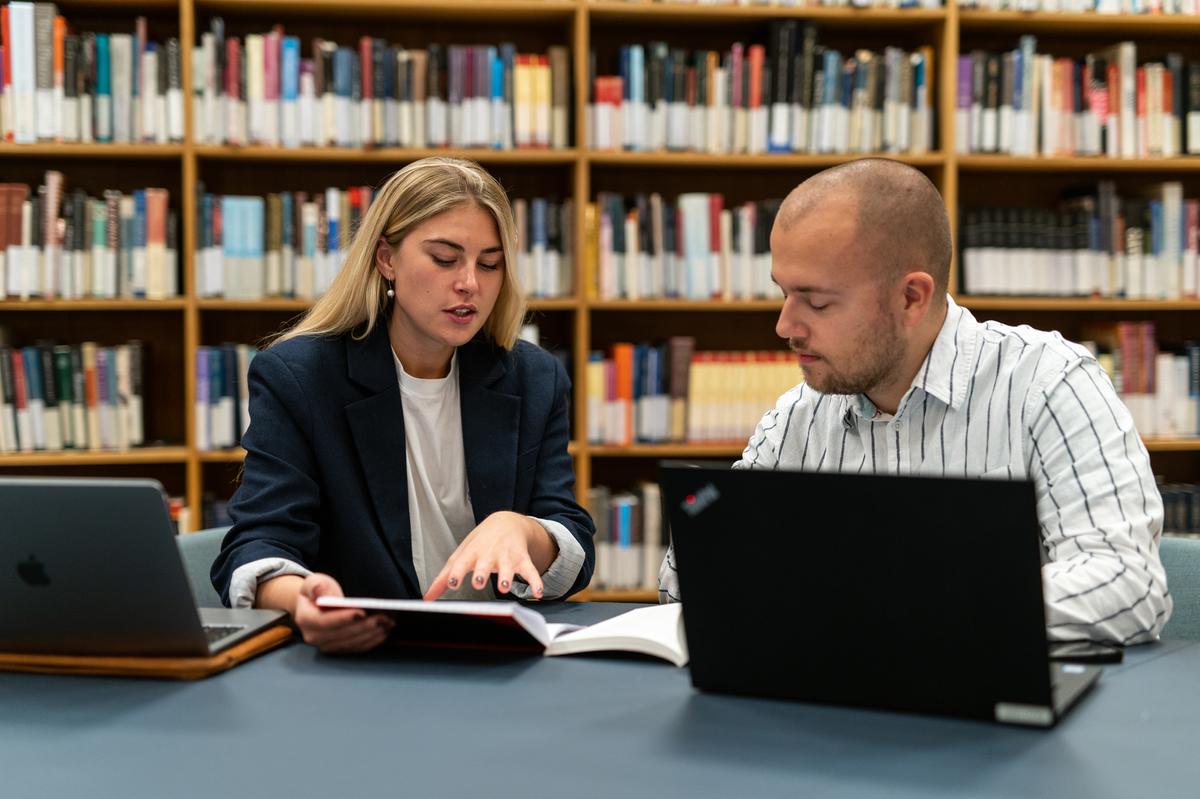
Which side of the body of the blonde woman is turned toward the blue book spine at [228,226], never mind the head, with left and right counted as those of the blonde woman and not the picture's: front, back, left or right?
back

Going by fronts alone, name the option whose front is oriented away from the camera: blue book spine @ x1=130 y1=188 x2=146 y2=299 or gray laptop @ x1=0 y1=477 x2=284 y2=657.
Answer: the gray laptop

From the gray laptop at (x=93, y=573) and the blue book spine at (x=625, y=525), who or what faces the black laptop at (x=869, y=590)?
the blue book spine

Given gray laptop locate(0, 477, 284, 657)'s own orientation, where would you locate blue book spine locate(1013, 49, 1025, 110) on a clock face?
The blue book spine is roughly at 2 o'clock from the gray laptop.

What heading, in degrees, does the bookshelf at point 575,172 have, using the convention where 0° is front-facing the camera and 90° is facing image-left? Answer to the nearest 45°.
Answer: approximately 0°

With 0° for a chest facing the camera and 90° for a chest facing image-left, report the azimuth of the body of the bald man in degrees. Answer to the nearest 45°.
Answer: approximately 45°

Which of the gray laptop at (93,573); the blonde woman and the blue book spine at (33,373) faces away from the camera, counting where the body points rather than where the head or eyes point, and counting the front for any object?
the gray laptop

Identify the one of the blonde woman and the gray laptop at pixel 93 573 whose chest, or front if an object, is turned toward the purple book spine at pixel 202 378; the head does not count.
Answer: the gray laptop

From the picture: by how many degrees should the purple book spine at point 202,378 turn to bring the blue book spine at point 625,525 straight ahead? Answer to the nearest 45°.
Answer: approximately 90° to its left

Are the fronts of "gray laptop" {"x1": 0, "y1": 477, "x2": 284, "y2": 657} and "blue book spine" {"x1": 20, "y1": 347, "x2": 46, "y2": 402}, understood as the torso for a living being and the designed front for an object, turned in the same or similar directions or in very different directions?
very different directions

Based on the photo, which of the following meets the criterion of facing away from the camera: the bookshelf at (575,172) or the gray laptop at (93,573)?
the gray laptop
